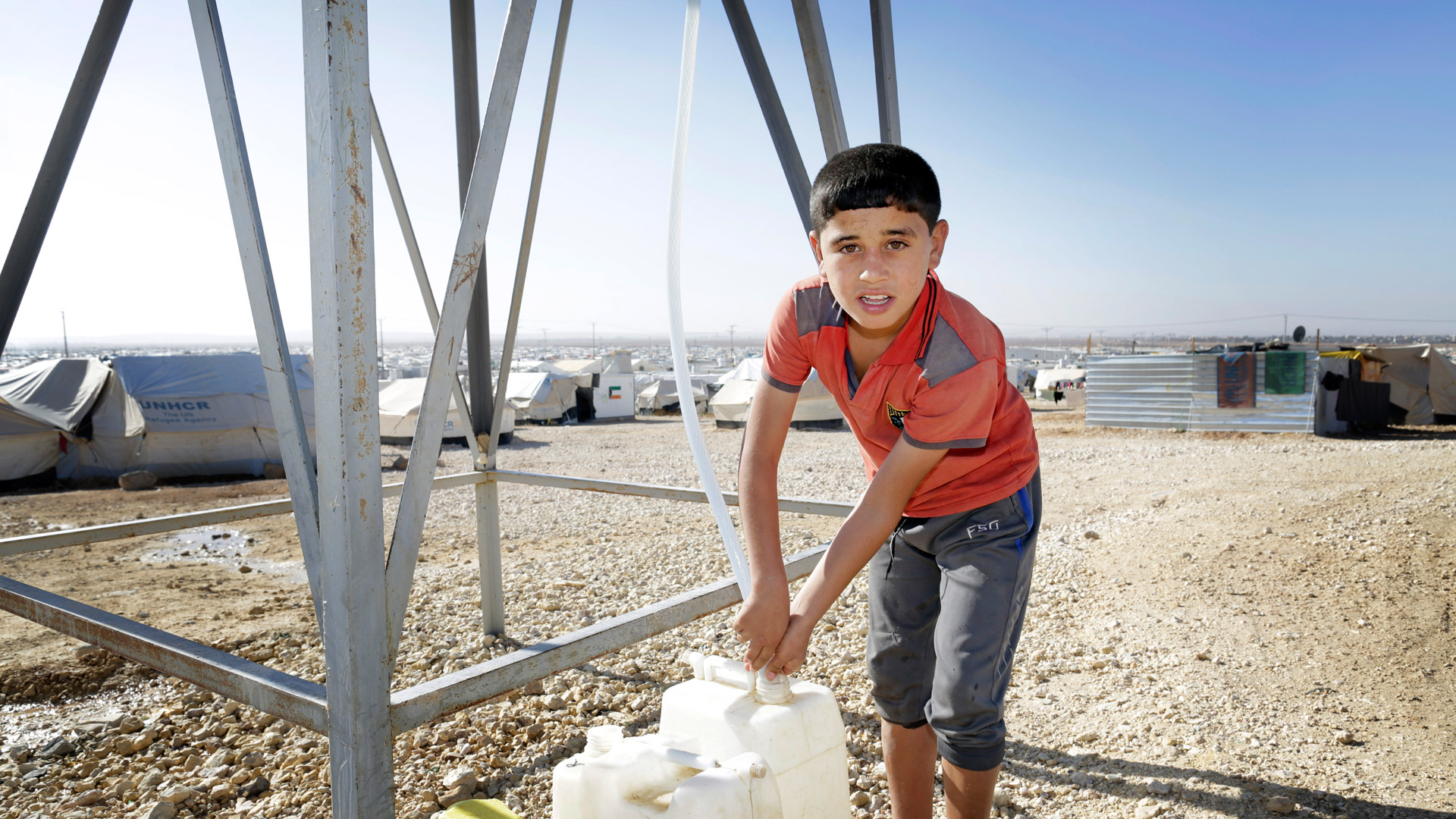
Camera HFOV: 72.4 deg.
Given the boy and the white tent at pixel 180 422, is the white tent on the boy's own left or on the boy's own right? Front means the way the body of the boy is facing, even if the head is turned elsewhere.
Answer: on the boy's own right

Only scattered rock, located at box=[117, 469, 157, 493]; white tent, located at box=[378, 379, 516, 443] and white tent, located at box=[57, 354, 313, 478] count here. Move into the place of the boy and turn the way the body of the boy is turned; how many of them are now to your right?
3

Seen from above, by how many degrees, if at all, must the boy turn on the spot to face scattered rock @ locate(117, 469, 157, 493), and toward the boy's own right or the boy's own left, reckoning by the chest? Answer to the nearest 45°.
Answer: approximately 90° to the boy's own right

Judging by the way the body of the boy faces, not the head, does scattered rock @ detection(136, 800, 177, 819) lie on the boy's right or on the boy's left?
on the boy's right

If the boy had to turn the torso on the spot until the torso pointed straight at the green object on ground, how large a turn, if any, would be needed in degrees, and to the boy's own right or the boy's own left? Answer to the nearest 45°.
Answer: approximately 45° to the boy's own right

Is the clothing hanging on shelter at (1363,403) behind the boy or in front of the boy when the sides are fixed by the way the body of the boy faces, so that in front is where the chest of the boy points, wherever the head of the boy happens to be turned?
behind

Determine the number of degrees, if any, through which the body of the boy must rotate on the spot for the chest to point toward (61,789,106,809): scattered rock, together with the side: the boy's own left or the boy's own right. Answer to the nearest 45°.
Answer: approximately 45° to the boy's own right

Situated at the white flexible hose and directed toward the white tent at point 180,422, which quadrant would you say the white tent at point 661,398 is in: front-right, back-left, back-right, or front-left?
front-right

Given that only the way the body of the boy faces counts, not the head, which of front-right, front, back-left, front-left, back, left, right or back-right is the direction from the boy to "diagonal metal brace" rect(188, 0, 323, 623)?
front-right

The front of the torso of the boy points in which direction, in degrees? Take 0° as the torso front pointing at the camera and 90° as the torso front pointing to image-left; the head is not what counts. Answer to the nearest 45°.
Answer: approximately 45°

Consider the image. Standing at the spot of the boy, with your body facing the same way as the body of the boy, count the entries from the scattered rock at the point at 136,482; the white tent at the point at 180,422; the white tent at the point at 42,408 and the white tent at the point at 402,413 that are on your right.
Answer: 4

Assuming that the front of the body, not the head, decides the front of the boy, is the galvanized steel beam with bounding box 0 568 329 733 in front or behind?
in front

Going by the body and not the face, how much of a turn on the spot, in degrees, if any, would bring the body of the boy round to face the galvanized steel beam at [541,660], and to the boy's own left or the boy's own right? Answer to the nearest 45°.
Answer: approximately 45° to the boy's own right
